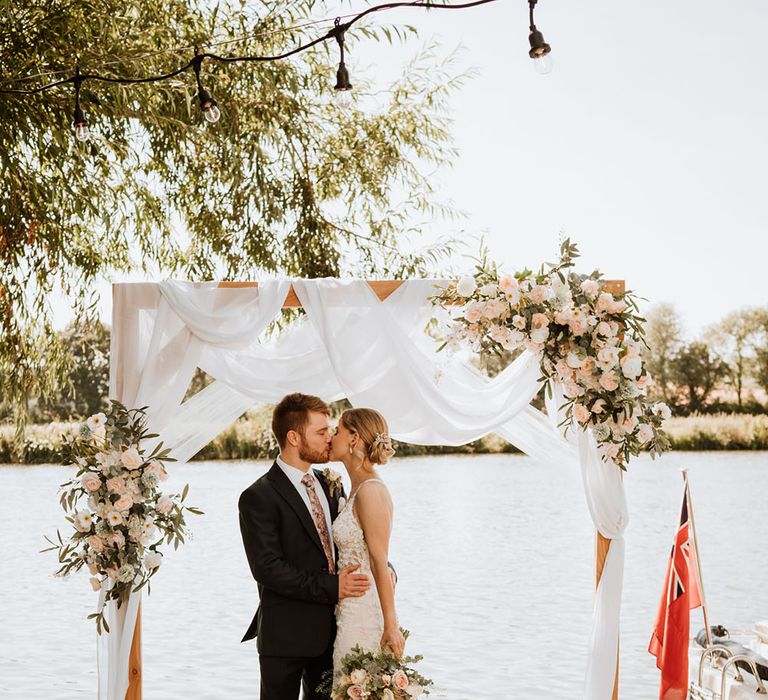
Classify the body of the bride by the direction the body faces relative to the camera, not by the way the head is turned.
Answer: to the viewer's left

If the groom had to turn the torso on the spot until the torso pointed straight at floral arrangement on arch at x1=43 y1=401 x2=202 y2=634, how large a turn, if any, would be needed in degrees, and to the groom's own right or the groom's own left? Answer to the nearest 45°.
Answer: approximately 180°

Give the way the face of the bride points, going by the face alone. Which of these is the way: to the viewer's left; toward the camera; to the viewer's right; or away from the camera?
to the viewer's left

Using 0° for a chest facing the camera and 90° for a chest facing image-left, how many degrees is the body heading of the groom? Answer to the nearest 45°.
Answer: approximately 315°

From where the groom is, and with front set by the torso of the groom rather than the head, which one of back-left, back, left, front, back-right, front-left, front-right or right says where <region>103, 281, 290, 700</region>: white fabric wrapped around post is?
back

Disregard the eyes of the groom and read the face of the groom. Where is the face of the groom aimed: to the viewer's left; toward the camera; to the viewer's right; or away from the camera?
to the viewer's right

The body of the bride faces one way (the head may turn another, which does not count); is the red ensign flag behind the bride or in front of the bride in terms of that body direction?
behind

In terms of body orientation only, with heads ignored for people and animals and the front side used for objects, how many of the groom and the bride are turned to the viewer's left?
1
